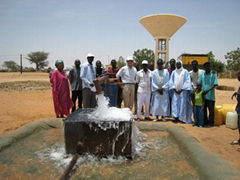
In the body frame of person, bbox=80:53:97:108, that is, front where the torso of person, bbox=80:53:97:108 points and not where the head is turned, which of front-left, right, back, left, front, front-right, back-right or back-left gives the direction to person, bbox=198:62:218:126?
front-left

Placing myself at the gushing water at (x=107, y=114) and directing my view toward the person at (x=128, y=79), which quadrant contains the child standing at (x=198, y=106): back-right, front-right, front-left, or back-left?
front-right

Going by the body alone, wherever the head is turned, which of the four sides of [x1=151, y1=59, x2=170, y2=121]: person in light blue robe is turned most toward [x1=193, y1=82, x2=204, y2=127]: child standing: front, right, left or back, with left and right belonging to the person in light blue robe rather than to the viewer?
left

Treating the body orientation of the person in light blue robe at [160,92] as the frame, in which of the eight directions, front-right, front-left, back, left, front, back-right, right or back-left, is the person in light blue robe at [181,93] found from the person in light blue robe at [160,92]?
left

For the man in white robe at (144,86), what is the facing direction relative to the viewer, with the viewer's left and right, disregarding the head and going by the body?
facing the viewer

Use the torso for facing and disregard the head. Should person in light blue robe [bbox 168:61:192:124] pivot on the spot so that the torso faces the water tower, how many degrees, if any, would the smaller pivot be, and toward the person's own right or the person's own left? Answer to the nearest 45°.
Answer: approximately 135° to the person's own right

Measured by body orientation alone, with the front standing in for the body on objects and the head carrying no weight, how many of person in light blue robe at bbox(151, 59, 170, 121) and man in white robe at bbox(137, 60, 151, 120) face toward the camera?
2

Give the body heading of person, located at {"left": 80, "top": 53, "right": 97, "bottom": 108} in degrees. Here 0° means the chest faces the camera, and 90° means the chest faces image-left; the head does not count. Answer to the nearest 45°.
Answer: approximately 315°

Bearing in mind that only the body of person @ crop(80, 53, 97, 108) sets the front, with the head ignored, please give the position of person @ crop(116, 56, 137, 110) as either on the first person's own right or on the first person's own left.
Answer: on the first person's own left

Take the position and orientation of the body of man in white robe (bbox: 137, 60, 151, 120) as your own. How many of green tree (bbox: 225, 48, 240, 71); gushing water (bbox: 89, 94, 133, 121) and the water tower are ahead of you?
1

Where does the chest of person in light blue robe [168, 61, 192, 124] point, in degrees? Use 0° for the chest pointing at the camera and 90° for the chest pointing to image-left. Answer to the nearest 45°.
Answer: approximately 45°

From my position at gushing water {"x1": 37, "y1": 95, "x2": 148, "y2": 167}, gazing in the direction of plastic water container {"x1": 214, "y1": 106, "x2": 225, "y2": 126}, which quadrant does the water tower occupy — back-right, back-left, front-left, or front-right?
front-left

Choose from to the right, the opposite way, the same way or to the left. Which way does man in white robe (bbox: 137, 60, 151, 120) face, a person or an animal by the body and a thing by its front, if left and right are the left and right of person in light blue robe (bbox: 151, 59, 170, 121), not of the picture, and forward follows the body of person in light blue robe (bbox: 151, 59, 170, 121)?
the same way

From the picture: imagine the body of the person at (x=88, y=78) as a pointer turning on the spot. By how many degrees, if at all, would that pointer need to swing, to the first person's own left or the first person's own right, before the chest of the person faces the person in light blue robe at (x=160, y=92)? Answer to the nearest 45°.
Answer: approximately 45° to the first person's own left
